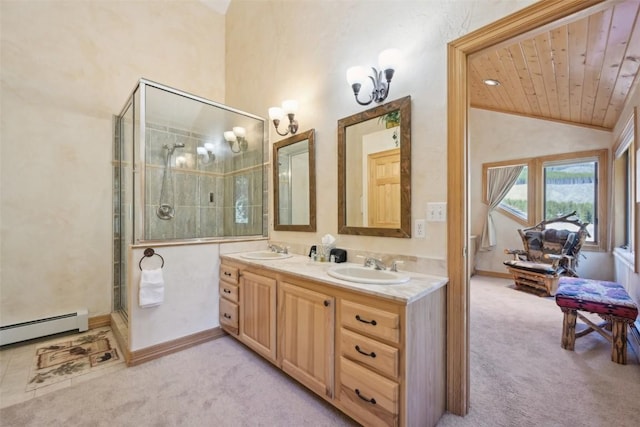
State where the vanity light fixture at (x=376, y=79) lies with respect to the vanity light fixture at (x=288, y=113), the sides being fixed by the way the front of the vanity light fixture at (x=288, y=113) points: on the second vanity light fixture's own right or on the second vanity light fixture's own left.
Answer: on the second vanity light fixture's own left

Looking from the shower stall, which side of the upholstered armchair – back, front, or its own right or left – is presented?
front

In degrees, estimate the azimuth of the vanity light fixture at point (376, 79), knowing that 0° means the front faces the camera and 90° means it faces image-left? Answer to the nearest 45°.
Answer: approximately 45°

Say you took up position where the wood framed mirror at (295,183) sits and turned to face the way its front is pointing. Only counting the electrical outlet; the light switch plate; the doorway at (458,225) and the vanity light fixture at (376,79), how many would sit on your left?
4

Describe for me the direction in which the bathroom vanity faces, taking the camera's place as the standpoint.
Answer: facing the viewer and to the left of the viewer

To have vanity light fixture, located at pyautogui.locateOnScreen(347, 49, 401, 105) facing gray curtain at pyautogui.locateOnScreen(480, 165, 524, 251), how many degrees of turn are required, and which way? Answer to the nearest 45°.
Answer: approximately 180°
